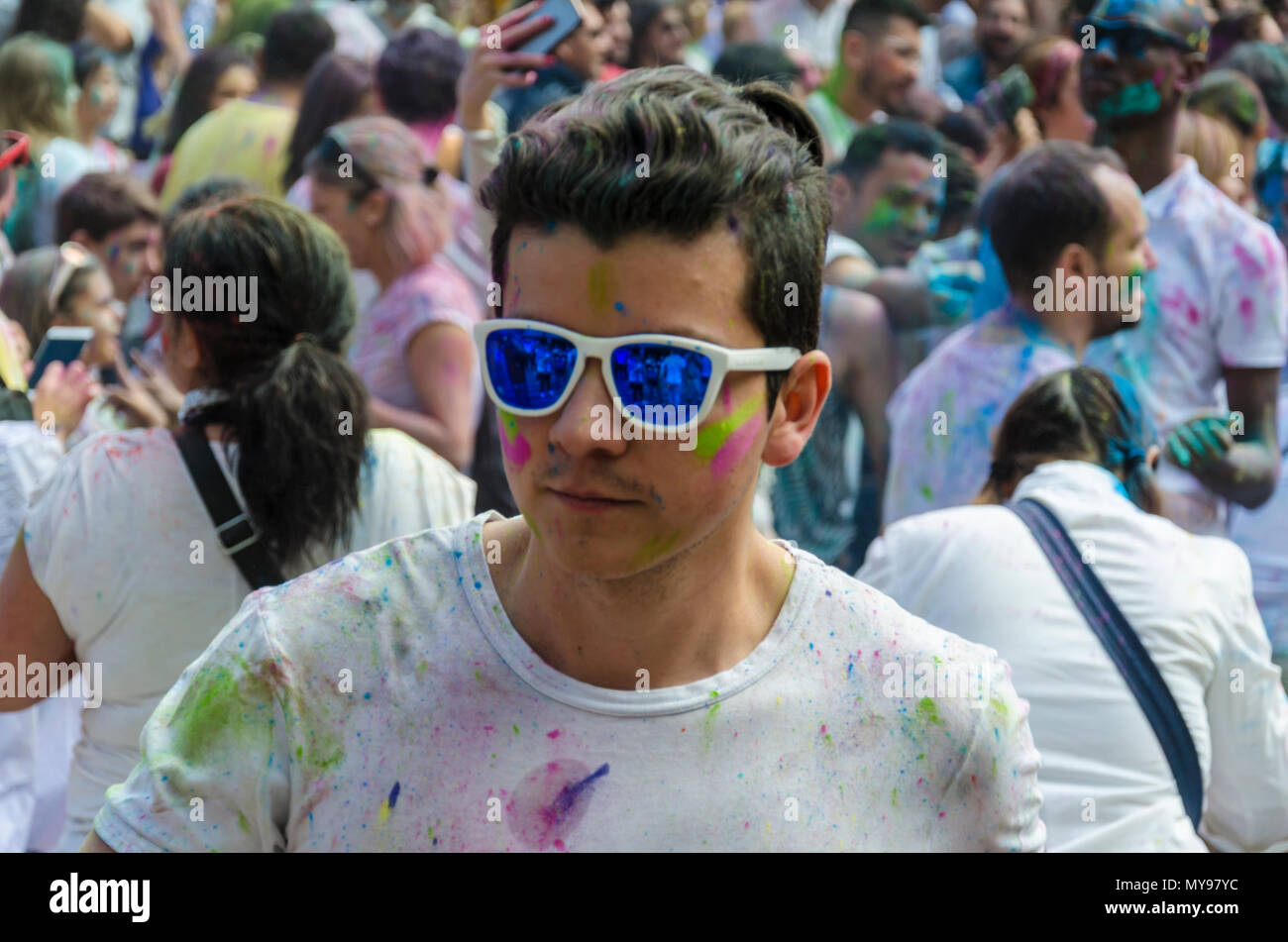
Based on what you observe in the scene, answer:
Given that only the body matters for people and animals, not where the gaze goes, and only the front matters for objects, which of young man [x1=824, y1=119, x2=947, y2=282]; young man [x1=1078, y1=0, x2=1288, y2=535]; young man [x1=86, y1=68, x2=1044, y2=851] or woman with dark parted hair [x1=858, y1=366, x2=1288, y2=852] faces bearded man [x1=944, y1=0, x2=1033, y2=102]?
the woman with dark parted hair

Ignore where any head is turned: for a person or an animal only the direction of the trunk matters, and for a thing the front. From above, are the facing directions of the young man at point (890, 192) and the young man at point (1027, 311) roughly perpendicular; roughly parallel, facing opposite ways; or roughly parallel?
roughly perpendicular

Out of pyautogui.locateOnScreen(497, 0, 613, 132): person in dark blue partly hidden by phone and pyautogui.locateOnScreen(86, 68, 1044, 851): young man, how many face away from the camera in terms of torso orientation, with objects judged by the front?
0

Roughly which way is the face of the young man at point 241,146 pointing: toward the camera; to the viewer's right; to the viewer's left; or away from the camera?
away from the camera

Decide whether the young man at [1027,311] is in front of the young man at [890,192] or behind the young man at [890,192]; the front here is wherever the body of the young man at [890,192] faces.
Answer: in front

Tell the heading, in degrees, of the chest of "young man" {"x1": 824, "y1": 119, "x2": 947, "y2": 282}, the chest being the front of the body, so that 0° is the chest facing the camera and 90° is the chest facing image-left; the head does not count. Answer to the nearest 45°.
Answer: approximately 315°

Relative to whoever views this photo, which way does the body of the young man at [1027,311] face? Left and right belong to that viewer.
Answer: facing away from the viewer and to the right of the viewer

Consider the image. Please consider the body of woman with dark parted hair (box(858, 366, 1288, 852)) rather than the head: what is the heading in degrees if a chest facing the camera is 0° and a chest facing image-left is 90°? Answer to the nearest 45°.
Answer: approximately 180°
